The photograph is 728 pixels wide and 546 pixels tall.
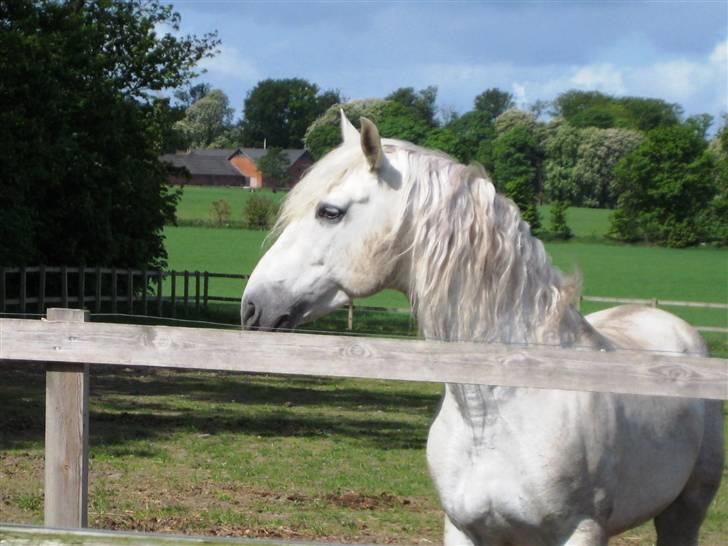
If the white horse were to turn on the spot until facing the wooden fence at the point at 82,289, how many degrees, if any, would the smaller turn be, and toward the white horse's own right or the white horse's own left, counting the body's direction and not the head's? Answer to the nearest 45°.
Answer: approximately 90° to the white horse's own right

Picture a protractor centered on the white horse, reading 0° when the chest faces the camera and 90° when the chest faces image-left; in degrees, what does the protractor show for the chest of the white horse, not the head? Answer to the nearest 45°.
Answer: approximately 45°

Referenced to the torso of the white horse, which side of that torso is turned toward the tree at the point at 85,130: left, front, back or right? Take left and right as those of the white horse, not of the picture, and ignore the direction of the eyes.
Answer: right
